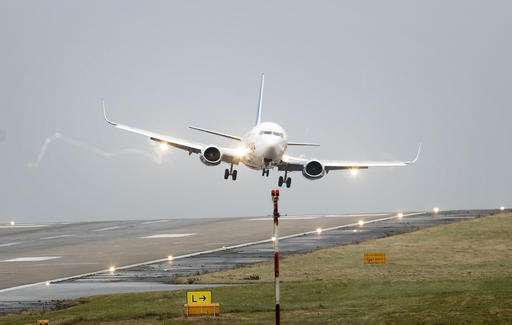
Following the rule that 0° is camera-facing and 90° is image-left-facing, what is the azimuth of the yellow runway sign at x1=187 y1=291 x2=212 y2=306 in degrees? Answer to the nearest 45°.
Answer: approximately 0°
